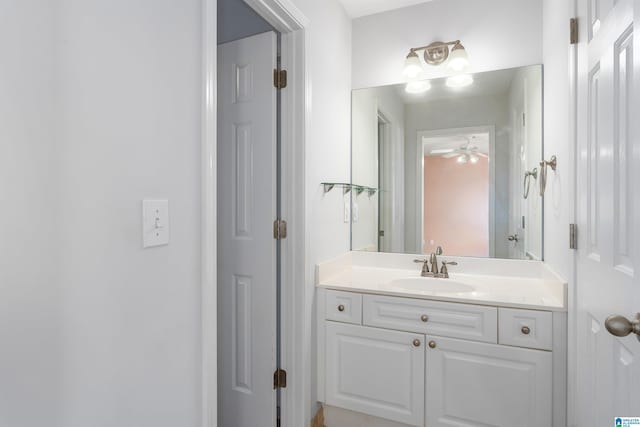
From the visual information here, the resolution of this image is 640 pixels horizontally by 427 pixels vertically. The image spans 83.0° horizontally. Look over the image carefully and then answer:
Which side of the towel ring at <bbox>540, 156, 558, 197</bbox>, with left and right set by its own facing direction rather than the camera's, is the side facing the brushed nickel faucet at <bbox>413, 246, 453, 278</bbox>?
front

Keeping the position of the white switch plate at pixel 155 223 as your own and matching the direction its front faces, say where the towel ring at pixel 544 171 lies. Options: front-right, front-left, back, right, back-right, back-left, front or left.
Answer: front-left

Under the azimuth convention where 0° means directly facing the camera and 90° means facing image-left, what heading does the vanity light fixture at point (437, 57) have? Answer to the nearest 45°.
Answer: approximately 0°

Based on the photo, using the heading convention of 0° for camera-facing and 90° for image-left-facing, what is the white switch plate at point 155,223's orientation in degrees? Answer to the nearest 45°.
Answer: approximately 315°

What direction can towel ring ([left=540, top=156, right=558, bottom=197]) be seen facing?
to the viewer's left

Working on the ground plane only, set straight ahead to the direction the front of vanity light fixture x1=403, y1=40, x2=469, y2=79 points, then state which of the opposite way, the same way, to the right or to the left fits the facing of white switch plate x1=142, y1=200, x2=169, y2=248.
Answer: to the left

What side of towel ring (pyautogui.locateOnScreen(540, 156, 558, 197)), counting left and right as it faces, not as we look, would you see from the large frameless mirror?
front
